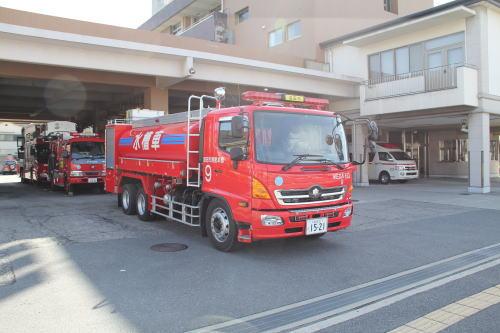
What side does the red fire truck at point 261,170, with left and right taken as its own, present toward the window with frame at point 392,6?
left

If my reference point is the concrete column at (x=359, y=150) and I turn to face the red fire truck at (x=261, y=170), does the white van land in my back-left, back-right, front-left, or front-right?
back-left

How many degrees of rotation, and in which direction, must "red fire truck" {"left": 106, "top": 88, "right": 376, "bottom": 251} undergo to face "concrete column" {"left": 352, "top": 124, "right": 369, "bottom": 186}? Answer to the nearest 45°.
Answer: approximately 135° to its left

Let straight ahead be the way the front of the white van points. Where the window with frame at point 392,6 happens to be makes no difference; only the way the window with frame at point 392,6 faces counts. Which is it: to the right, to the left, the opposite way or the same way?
to the right

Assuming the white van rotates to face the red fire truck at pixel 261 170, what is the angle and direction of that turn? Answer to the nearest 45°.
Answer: approximately 45° to its right

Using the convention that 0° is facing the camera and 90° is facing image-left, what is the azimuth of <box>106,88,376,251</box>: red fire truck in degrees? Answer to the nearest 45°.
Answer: approximately 315°

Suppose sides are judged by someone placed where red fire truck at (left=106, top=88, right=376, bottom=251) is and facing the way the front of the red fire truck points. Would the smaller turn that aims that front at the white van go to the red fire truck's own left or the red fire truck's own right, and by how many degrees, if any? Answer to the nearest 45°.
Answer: approximately 90° to the red fire truck's own left
